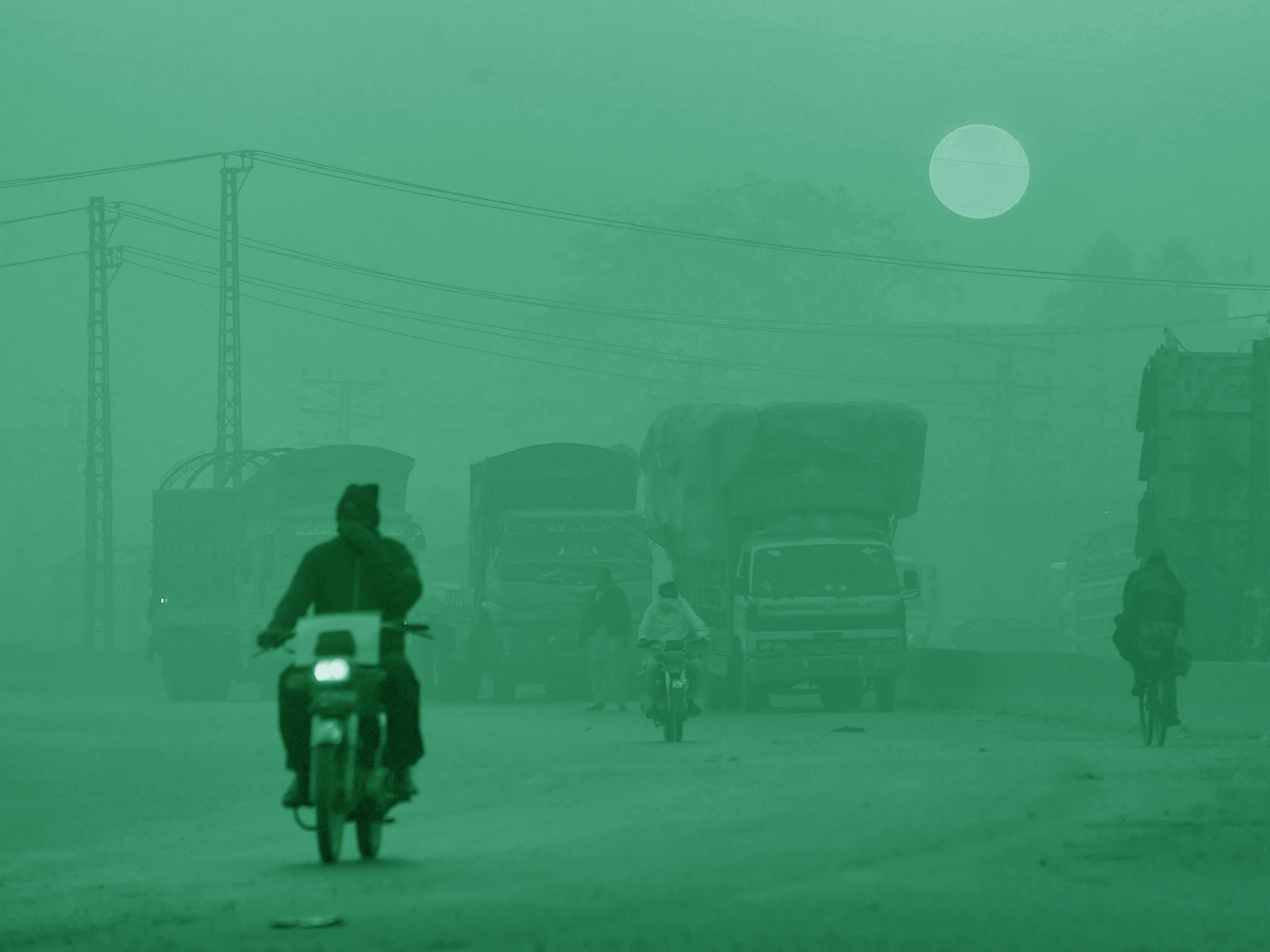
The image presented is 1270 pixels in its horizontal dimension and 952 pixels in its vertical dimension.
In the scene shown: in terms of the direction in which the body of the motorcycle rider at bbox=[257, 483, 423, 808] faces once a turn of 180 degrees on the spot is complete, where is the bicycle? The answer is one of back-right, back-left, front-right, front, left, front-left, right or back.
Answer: front-right

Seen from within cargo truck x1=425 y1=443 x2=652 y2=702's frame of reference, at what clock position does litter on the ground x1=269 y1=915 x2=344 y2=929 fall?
The litter on the ground is roughly at 12 o'clock from the cargo truck.

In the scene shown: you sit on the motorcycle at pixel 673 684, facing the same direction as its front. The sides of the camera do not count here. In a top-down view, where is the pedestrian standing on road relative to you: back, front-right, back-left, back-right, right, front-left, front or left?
back

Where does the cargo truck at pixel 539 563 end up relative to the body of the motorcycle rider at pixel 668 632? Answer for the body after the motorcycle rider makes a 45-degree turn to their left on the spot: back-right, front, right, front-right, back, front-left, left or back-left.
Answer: back-left

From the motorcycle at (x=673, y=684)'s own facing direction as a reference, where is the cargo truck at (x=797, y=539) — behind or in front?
behind

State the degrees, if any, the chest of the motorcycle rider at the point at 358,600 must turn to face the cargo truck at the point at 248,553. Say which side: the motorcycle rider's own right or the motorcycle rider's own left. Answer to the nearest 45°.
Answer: approximately 180°

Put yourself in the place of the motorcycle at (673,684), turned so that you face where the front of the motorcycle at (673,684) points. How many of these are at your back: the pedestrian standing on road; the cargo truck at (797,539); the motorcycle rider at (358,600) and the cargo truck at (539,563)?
3

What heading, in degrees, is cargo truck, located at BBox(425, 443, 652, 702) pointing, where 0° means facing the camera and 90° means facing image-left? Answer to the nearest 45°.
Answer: approximately 0°

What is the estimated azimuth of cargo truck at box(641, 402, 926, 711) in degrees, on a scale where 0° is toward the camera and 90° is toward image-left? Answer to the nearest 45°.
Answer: approximately 0°

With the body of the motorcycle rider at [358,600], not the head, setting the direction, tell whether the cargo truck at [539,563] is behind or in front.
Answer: behind

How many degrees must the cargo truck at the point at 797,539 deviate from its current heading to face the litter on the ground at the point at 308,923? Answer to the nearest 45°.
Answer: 0° — it already faces it

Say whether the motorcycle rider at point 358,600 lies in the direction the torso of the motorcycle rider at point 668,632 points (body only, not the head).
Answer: yes
